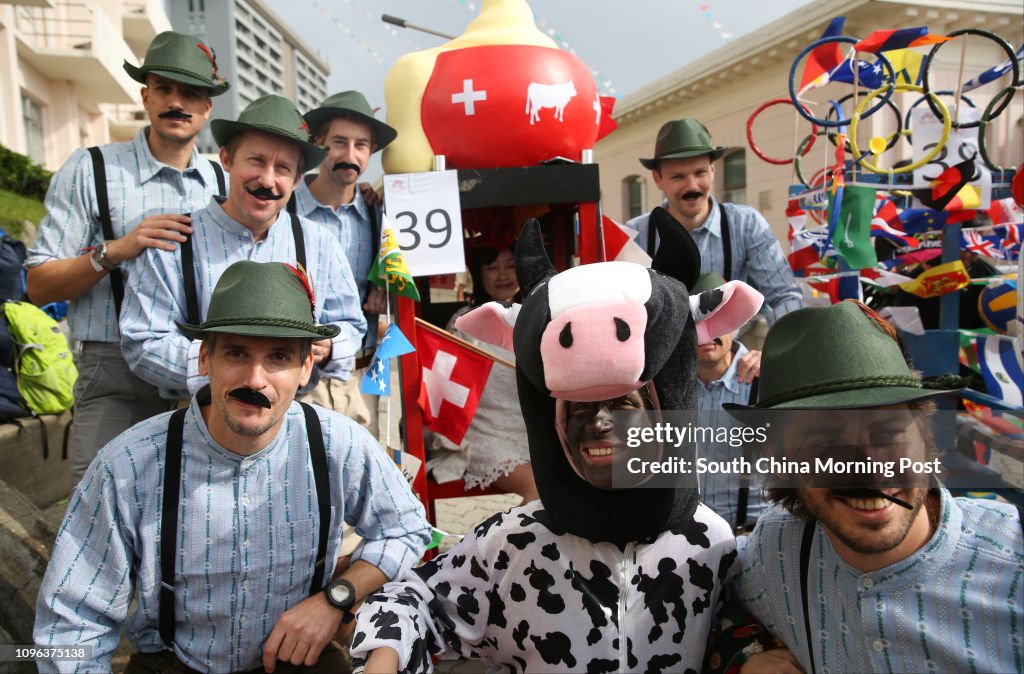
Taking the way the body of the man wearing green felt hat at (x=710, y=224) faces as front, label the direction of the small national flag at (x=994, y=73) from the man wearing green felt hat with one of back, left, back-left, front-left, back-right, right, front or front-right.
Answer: back-left

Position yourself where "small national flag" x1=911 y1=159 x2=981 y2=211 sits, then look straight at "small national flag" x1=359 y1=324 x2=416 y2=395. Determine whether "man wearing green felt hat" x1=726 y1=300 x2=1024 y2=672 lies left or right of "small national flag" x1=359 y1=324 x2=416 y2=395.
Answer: left

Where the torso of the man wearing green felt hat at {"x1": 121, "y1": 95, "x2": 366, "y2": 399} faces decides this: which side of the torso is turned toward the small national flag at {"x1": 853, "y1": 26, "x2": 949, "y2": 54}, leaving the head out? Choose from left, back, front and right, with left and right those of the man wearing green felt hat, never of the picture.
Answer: left

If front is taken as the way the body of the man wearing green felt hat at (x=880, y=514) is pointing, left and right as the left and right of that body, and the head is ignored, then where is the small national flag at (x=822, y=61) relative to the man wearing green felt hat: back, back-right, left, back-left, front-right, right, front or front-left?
back

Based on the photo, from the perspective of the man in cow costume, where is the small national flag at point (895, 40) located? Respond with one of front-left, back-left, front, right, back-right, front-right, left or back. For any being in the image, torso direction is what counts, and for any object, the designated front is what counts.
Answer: back-left

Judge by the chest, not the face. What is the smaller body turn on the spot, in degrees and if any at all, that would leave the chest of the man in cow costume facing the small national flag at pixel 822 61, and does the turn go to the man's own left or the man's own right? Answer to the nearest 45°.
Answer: approximately 135° to the man's own left

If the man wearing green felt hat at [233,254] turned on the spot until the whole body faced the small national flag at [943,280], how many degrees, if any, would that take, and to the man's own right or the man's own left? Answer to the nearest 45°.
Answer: approximately 90° to the man's own left

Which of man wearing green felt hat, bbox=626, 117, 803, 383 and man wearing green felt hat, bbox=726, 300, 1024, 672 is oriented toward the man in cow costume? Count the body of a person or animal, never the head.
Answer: man wearing green felt hat, bbox=626, 117, 803, 383
